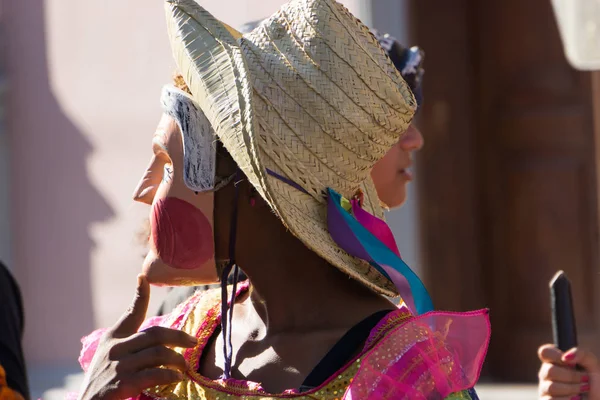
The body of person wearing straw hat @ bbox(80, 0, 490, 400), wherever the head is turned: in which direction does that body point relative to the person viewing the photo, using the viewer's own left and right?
facing the viewer and to the left of the viewer
